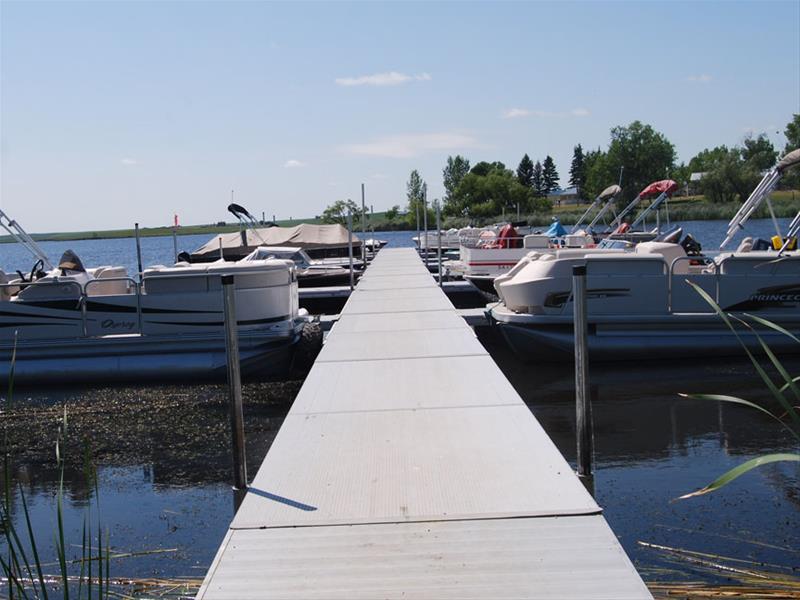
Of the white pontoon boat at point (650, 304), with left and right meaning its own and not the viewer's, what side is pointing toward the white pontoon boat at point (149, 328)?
front

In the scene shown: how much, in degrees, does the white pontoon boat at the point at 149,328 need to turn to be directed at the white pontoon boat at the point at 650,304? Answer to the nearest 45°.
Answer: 0° — it already faces it

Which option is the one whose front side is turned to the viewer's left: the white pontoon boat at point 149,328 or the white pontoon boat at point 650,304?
the white pontoon boat at point 650,304

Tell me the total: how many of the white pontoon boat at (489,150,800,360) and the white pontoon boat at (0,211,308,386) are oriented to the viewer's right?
1

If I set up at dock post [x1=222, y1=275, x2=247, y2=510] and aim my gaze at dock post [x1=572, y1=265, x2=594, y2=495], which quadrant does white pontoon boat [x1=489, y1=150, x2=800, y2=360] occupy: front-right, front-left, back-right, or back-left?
front-left

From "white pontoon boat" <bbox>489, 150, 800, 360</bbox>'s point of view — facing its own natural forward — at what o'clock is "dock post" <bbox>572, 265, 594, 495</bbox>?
The dock post is roughly at 9 o'clock from the white pontoon boat.

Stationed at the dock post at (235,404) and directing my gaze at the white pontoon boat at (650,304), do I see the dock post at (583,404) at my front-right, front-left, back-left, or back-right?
front-right

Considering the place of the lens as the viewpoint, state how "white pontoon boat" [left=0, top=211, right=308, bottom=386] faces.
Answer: facing to the right of the viewer

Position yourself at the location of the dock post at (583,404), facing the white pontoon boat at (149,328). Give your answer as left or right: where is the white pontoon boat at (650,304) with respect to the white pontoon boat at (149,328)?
right

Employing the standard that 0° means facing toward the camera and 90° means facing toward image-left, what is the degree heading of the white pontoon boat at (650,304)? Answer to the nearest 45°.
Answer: approximately 90°
